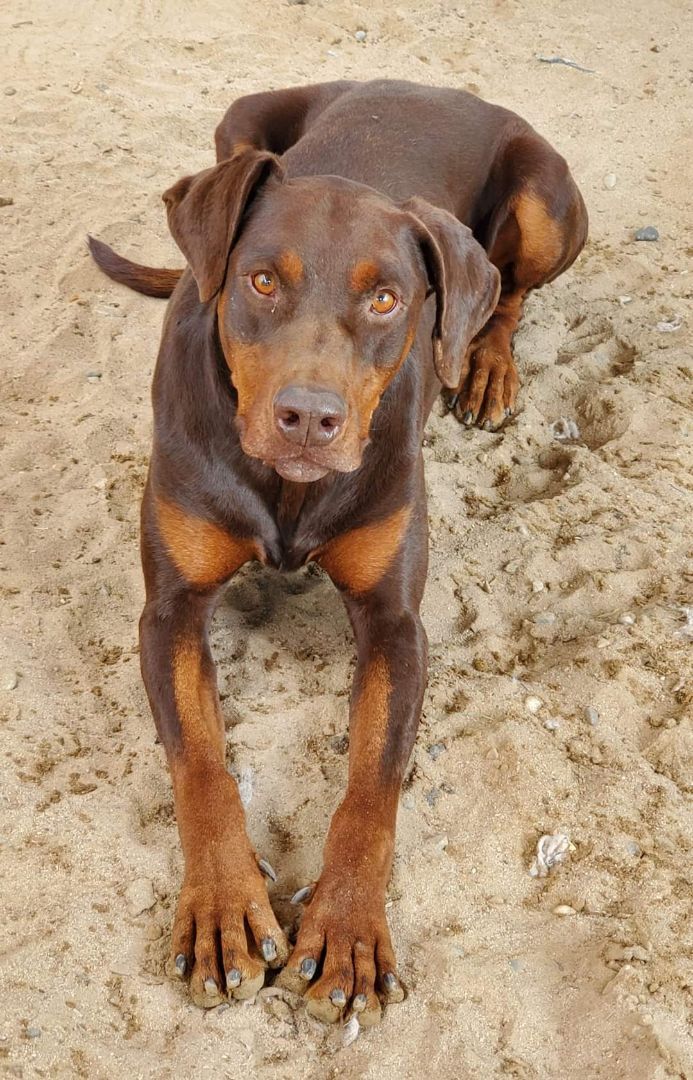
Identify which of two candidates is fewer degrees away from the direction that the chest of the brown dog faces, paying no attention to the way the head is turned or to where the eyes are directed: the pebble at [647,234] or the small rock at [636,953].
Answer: the small rock

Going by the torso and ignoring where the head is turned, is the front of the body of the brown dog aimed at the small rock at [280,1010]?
yes

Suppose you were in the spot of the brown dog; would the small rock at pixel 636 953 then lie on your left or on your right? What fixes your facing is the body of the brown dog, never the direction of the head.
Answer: on your left

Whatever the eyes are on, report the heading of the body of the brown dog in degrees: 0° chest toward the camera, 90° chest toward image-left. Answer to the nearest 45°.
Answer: approximately 0°

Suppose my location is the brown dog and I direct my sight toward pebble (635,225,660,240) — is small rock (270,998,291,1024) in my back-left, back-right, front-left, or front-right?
back-right

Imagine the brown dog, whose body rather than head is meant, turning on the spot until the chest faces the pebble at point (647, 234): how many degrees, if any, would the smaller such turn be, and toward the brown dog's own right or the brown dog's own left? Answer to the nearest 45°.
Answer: approximately 180°

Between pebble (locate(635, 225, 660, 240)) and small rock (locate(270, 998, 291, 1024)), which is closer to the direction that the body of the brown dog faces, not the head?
the small rock
